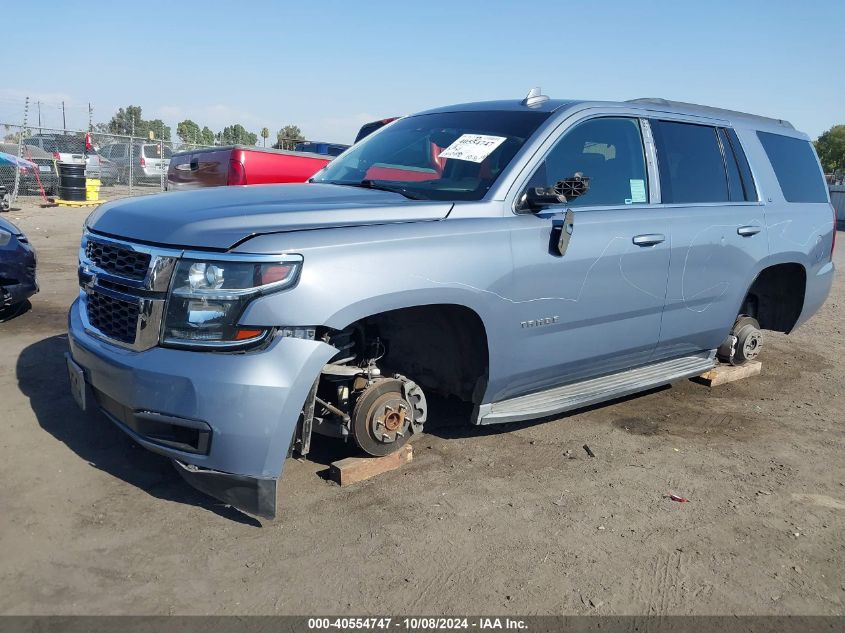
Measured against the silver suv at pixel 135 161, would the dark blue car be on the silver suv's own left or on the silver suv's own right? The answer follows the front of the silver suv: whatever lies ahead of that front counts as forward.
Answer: on the silver suv's own left

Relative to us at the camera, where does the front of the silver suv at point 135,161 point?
facing away from the viewer and to the left of the viewer

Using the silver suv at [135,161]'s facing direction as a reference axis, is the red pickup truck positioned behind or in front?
behind

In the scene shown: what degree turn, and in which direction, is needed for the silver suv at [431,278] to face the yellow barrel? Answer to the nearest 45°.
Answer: approximately 90° to its right

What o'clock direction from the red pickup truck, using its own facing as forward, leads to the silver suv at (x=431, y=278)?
The silver suv is roughly at 4 o'clock from the red pickup truck.

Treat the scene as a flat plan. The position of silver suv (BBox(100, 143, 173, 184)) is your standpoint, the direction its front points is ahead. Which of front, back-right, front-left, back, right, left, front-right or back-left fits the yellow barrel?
back-left

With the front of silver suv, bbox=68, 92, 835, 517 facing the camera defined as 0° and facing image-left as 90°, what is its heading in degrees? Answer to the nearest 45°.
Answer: approximately 45°

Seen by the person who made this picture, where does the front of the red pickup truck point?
facing away from the viewer and to the right of the viewer

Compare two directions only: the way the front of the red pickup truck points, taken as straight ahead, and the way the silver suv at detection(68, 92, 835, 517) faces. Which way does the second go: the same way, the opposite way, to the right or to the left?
the opposite way
